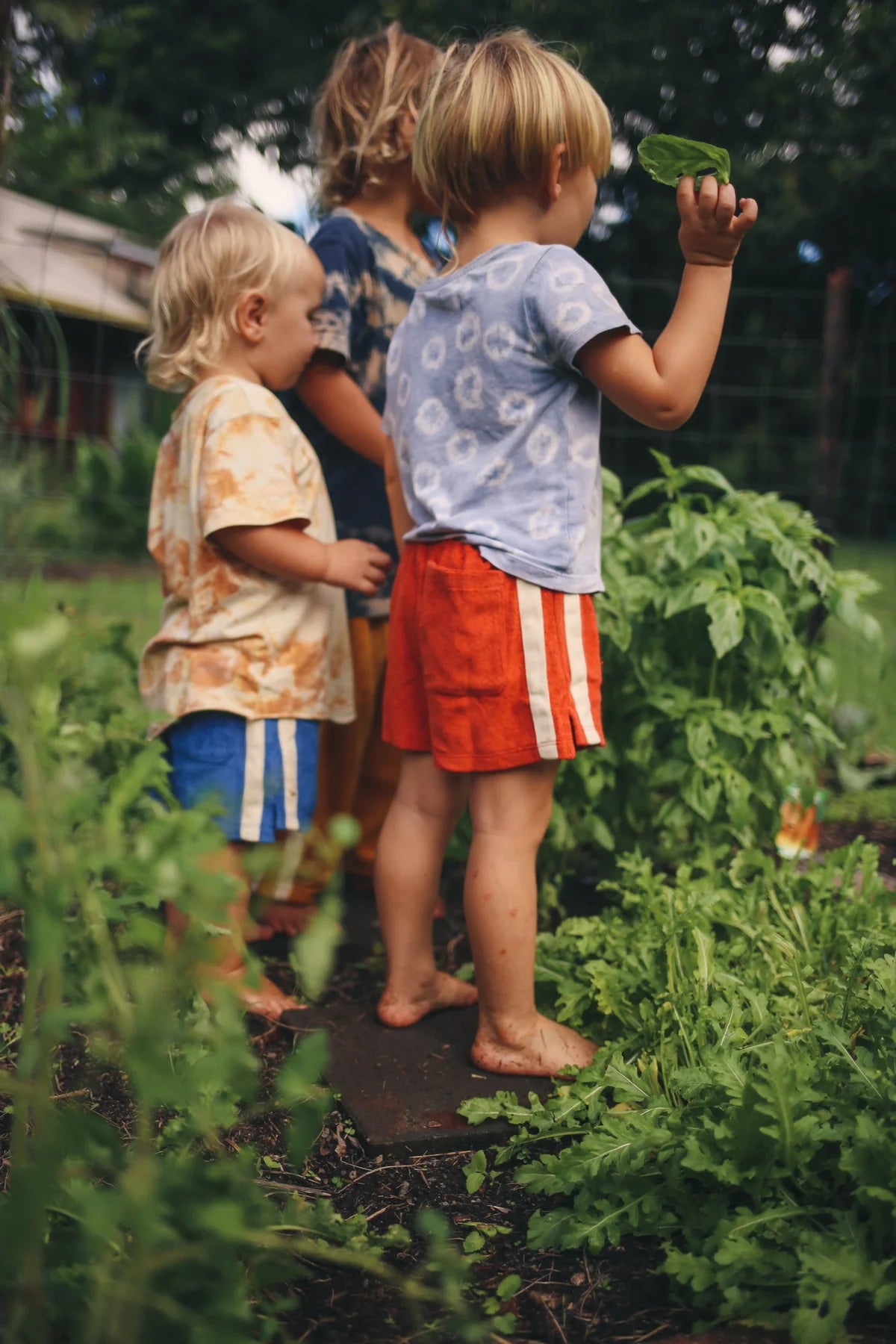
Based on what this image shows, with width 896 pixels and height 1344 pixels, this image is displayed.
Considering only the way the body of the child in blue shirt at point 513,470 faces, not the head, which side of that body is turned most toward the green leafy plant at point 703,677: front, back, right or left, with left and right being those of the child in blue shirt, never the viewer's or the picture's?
front

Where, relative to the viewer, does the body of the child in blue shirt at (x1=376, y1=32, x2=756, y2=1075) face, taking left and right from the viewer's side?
facing away from the viewer and to the right of the viewer

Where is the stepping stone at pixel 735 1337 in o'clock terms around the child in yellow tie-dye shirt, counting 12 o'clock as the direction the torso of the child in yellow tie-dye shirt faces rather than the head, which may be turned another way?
The stepping stone is roughly at 2 o'clock from the child in yellow tie-dye shirt.

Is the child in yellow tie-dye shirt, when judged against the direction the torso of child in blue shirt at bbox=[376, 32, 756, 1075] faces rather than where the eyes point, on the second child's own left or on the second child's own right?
on the second child's own left

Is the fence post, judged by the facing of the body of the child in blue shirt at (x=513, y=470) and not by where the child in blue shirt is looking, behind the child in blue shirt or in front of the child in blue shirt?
in front

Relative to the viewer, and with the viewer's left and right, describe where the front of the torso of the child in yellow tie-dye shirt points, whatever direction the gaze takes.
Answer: facing to the right of the viewer

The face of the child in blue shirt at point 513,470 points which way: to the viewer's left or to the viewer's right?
to the viewer's right
